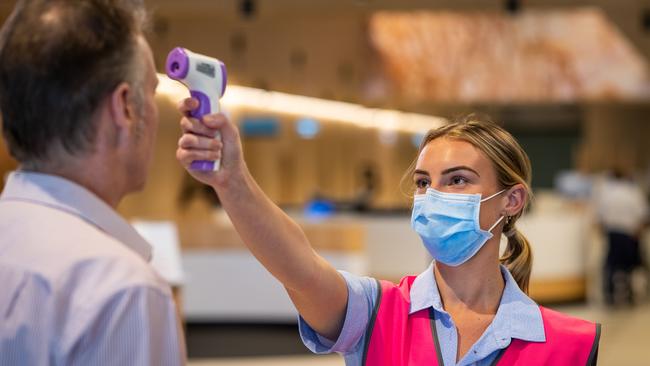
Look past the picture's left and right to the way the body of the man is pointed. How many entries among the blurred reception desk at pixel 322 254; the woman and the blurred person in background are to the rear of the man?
0

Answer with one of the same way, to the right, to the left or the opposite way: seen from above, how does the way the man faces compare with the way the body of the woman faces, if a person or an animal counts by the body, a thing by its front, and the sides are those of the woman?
the opposite way

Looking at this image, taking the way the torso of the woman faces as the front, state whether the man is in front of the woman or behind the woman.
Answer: in front

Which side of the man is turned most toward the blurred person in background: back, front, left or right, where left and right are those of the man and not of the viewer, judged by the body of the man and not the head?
front

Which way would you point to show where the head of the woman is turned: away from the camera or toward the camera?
toward the camera

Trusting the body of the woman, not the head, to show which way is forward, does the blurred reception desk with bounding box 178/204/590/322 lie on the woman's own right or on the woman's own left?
on the woman's own right

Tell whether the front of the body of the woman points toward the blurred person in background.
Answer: no

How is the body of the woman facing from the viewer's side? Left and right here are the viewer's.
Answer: facing the viewer and to the left of the viewer

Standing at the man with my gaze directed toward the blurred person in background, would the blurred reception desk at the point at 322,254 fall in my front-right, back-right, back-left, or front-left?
front-left

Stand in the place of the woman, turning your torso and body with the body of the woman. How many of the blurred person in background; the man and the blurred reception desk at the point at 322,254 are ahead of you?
1

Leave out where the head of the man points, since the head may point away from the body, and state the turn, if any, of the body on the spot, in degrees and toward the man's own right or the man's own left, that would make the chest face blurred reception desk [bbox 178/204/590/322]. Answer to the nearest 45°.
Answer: approximately 45° to the man's own left

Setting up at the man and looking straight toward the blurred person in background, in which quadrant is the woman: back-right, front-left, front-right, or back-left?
front-right

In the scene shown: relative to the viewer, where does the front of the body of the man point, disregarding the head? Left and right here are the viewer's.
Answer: facing away from the viewer and to the right of the viewer

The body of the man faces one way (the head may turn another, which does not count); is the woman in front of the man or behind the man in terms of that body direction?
in front

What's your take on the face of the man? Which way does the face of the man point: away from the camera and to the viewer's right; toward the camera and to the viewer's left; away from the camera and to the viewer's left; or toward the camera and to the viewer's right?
away from the camera and to the viewer's right
